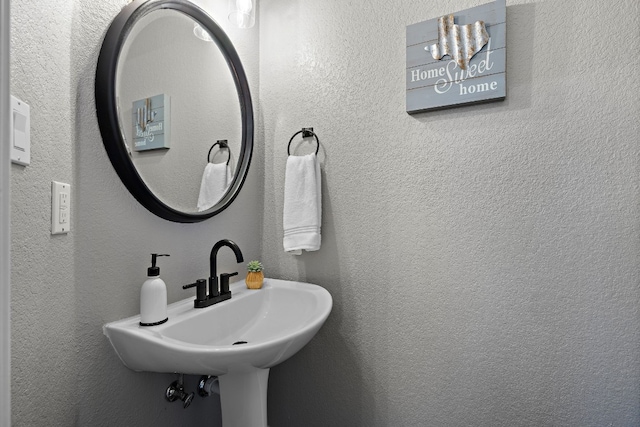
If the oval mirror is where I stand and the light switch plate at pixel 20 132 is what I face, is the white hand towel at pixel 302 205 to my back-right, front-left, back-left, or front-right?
back-left

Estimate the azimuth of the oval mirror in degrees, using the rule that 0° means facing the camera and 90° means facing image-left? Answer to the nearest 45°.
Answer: approximately 315°
